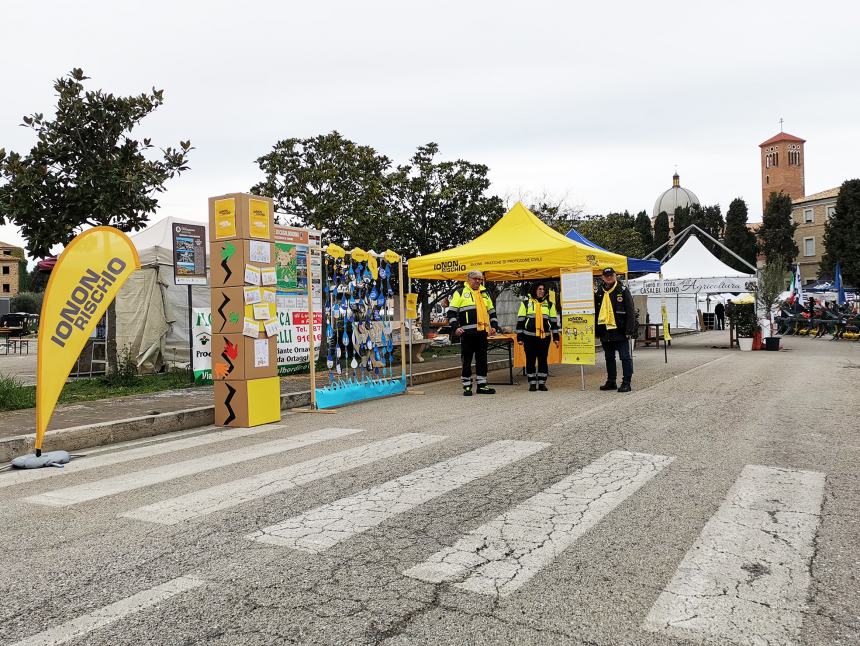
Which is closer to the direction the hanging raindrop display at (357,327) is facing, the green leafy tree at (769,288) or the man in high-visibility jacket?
the man in high-visibility jacket

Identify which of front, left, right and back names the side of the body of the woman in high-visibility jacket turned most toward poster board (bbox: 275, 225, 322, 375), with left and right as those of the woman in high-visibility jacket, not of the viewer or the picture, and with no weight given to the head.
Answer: right

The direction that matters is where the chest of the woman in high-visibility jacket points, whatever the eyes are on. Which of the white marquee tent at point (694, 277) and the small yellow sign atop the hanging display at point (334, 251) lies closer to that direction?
the small yellow sign atop the hanging display

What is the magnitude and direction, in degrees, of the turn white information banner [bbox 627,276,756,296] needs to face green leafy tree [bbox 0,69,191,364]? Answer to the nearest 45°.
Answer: approximately 45° to its right

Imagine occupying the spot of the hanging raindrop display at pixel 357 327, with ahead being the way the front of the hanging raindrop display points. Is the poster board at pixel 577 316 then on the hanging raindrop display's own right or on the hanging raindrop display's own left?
on the hanging raindrop display's own left

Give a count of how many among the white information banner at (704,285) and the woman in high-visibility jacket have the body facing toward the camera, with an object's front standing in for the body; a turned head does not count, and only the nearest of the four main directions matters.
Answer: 2

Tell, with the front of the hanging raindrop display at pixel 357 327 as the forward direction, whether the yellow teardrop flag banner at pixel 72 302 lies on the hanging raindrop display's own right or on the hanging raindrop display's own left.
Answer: on the hanging raindrop display's own right

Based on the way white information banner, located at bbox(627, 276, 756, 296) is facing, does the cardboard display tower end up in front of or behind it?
in front

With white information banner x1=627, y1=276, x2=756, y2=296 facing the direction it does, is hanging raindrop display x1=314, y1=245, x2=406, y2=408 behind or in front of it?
in front

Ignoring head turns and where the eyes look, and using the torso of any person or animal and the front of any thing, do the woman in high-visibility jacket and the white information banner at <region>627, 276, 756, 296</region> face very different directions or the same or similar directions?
same or similar directions

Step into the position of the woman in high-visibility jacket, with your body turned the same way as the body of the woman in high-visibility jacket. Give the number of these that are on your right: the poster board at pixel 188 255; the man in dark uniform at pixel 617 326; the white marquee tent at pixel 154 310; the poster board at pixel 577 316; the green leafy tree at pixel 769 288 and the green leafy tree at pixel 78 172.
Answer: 3

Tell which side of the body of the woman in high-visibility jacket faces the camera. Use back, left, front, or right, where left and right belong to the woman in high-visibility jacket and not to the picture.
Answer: front

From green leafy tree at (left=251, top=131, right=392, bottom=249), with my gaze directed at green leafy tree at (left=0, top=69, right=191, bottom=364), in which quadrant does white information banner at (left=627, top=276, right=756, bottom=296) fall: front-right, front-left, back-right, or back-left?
back-left

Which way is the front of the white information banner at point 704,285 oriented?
toward the camera

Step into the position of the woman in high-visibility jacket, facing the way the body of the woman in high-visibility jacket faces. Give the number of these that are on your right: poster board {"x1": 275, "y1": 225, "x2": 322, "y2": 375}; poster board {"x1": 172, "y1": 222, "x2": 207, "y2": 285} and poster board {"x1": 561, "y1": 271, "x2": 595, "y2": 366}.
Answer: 2

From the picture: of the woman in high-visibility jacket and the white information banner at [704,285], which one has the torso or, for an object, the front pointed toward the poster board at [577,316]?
the white information banner
